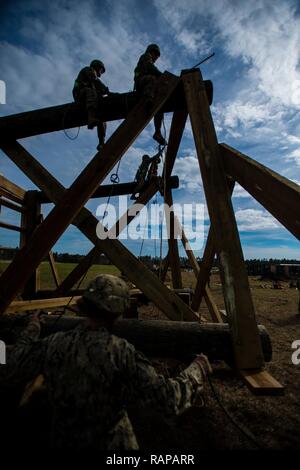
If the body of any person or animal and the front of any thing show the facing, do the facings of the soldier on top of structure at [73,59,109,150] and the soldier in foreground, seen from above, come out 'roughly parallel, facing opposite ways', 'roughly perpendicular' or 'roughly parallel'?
roughly perpendicular

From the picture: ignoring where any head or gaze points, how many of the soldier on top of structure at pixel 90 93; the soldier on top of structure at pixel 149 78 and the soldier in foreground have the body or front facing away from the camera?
1

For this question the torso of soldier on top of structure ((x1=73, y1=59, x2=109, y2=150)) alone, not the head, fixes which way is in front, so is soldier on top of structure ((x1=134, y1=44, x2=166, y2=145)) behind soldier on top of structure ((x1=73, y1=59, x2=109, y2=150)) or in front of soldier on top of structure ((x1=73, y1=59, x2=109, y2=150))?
in front

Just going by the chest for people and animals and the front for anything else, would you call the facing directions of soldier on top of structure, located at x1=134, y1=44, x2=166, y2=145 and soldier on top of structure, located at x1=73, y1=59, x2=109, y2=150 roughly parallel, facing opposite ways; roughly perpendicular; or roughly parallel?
roughly parallel

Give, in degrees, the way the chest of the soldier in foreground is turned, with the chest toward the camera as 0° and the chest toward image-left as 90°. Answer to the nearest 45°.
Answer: approximately 180°

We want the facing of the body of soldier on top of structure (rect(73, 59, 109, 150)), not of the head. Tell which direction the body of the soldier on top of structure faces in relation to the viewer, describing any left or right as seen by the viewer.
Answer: facing to the right of the viewer

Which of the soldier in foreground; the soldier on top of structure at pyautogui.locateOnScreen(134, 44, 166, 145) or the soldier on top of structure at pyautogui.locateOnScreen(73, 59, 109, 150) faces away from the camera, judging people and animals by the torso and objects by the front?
the soldier in foreground
